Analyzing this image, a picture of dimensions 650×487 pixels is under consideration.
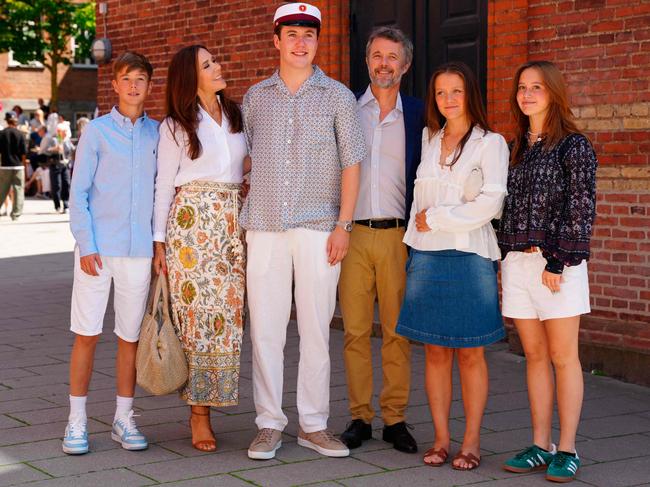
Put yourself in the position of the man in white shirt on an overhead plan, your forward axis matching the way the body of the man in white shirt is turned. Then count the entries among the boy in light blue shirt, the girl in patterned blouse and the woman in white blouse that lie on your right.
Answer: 2

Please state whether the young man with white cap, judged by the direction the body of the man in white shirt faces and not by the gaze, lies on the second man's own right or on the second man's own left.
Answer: on the second man's own right

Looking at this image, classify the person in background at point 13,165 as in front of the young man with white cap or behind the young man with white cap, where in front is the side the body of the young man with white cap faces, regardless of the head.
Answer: behind

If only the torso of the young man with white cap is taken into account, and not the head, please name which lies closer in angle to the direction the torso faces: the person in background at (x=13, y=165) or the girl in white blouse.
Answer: the girl in white blouse

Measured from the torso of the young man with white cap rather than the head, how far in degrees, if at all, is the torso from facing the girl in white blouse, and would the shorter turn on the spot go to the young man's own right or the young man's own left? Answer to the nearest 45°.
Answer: approximately 90° to the young man's own left

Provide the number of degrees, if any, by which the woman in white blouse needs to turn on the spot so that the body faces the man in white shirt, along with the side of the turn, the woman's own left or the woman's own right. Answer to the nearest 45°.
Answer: approximately 45° to the woman's own left

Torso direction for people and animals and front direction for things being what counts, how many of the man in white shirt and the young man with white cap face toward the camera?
2
